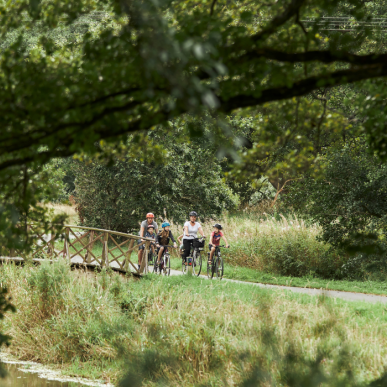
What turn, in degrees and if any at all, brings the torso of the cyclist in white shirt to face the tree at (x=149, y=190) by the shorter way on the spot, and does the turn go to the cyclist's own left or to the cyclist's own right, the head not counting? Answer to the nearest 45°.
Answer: approximately 135° to the cyclist's own left

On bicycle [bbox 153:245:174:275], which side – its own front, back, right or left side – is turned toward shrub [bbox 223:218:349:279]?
left

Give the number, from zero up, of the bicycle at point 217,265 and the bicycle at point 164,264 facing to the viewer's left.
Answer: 0

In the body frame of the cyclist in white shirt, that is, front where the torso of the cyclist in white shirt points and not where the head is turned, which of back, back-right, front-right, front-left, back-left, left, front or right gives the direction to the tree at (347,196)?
front-left

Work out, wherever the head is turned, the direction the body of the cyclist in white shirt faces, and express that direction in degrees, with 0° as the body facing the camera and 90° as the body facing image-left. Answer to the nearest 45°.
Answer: approximately 315°

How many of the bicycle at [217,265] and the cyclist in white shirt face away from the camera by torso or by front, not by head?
0

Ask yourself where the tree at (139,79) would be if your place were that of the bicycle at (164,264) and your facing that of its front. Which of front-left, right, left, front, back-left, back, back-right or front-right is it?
front-right

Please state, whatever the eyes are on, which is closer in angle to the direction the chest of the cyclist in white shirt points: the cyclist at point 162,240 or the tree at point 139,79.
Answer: the tree

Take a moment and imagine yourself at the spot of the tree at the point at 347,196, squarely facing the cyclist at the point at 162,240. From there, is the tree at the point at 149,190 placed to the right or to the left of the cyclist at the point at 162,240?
right

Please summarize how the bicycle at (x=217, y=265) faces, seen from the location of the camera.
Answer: facing the viewer and to the right of the viewer
